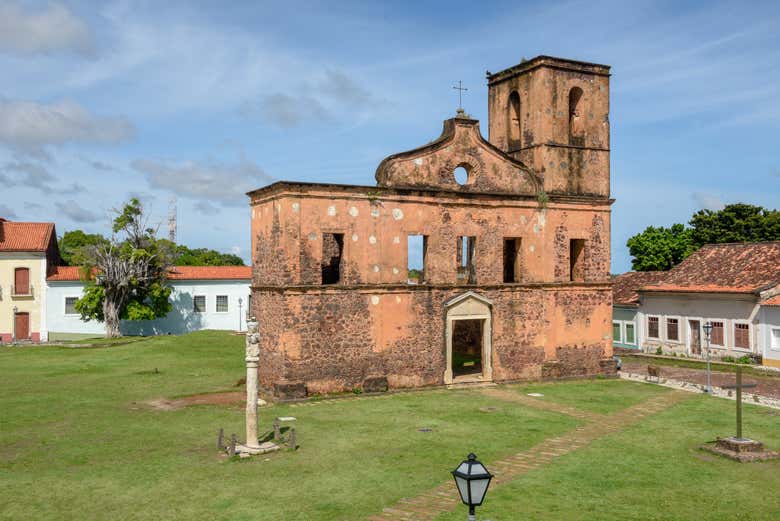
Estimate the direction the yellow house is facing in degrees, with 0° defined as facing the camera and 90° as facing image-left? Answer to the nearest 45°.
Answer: approximately 0°

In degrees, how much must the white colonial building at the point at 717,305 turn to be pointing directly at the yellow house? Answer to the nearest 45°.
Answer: approximately 45° to its right

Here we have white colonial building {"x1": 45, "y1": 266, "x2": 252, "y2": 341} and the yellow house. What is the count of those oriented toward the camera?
2

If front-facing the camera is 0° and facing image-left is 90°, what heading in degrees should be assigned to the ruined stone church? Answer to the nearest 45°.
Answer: approximately 315°

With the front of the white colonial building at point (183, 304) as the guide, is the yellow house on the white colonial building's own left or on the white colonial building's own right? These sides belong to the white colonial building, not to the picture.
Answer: on the white colonial building's own right

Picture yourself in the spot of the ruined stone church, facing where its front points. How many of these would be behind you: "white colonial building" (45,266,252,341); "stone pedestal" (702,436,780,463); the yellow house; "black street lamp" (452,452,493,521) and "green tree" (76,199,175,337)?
3

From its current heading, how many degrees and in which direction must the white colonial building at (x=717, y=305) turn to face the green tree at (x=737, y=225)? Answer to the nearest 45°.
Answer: approximately 135° to its right
